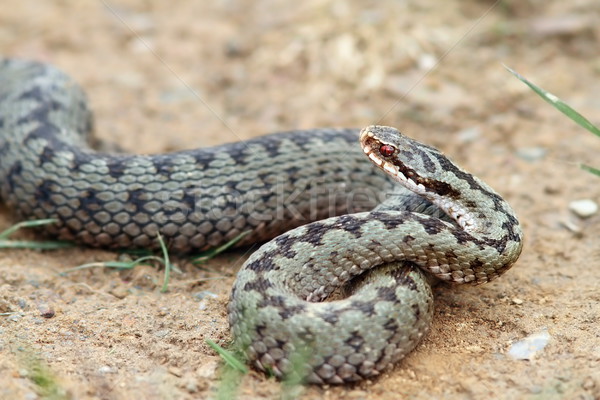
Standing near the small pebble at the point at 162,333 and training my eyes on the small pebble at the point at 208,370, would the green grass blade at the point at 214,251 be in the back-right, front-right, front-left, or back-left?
back-left

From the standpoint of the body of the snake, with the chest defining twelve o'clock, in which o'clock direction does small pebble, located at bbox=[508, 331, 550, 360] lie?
The small pebble is roughly at 8 o'clock from the snake.

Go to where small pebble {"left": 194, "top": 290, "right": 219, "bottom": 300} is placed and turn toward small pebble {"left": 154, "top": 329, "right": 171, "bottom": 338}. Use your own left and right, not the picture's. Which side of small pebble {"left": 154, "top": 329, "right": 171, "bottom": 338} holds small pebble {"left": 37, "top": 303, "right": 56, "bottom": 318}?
right

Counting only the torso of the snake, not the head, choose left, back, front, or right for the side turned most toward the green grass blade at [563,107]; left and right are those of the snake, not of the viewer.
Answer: back

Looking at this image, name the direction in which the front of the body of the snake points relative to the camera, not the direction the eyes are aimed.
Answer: to the viewer's left

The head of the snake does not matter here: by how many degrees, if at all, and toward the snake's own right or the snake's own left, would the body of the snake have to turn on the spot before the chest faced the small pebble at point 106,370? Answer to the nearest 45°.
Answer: approximately 45° to the snake's own left

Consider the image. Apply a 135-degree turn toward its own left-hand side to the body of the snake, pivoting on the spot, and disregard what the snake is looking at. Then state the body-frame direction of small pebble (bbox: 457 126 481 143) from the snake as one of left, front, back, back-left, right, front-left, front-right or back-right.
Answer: left

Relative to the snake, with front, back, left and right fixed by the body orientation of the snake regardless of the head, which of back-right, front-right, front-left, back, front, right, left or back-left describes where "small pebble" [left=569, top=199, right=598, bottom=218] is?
back

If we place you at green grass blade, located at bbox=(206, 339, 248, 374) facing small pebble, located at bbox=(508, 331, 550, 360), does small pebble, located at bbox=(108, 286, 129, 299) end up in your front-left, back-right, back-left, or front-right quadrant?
back-left
